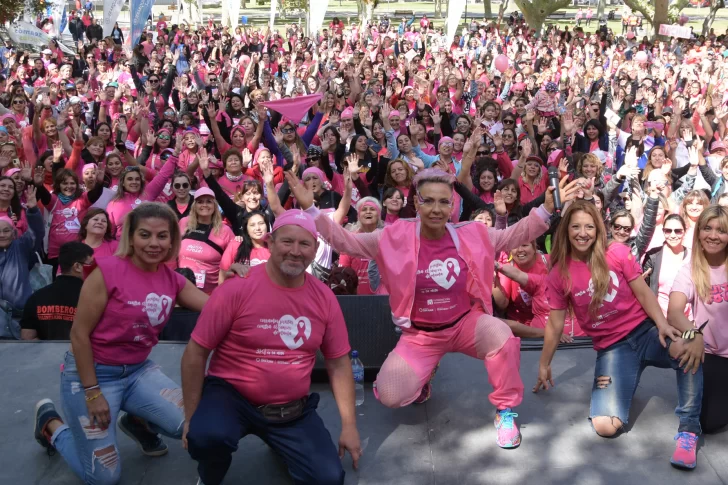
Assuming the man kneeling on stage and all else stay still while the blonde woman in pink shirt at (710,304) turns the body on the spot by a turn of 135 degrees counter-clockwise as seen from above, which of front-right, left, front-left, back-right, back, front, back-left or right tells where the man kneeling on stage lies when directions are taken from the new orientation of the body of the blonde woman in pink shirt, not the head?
back

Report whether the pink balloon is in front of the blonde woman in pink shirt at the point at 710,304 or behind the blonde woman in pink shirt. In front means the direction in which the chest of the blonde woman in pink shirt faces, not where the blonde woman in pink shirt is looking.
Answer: behind

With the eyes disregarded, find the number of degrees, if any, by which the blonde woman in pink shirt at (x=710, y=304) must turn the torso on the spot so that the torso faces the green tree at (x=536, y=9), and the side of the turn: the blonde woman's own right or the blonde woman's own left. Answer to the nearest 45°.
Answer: approximately 180°

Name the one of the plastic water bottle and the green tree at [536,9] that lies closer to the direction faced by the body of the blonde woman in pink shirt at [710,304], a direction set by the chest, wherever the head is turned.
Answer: the plastic water bottle

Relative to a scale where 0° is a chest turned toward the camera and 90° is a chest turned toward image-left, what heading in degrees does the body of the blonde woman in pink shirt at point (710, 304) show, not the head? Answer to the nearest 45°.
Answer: approximately 0°
